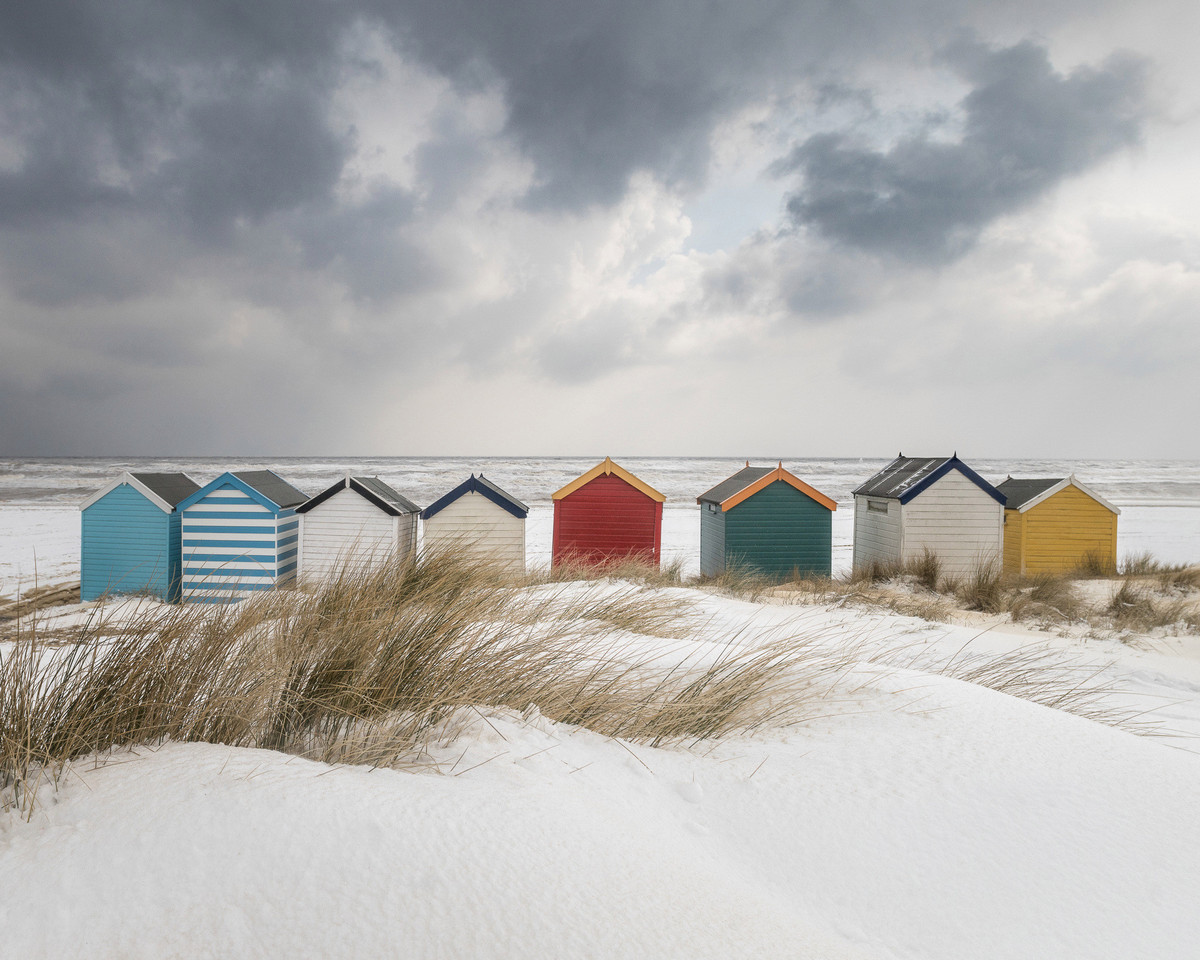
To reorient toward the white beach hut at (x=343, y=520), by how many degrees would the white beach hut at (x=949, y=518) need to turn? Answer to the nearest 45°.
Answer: approximately 90° to its left

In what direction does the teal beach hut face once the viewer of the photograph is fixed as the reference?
facing away from the viewer

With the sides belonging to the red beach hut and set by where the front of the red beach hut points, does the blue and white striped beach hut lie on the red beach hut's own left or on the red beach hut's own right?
on the red beach hut's own left

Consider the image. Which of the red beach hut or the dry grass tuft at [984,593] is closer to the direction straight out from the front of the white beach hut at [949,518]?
the red beach hut

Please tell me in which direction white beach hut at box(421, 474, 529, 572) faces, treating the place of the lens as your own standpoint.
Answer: facing away from the viewer

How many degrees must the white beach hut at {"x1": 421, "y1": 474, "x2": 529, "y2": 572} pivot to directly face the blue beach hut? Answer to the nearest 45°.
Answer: approximately 90° to its left

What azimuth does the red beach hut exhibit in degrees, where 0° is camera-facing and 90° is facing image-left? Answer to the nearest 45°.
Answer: approximately 180°

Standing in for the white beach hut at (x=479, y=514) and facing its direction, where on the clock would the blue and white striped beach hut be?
The blue and white striped beach hut is roughly at 9 o'clock from the white beach hut.

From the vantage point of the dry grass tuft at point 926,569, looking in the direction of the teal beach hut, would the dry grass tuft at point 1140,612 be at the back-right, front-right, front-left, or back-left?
back-left

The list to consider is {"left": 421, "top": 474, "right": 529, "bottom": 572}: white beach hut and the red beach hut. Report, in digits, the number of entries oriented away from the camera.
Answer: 2

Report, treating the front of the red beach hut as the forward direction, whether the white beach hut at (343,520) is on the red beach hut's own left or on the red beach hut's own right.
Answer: on the red beach hut's own left

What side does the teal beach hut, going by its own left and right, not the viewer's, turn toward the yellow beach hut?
right

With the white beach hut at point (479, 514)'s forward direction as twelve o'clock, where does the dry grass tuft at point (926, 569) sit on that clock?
The dry grass tuft is roughly at 3 o'clock from the white beach hut.

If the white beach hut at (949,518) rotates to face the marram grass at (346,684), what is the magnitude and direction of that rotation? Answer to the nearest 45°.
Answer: approximately 135° to its left

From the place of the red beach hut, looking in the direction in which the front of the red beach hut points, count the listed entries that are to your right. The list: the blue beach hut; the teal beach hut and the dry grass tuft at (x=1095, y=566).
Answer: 2

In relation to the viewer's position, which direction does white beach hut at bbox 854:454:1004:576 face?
facing away from the viewer and to the left of the viewer
